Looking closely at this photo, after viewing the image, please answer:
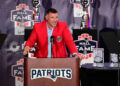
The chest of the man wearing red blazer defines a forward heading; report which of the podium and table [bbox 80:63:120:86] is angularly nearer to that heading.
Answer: the podium

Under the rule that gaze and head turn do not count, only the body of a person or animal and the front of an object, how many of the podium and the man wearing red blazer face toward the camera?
2

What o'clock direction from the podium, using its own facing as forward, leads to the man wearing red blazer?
The man wearing red blazer is roughly at 6 o'clock from the podium.

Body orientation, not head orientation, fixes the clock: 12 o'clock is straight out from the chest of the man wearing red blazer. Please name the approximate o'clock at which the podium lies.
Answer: The podium is roughly at 12 o'clock from the man wearing red blazer.

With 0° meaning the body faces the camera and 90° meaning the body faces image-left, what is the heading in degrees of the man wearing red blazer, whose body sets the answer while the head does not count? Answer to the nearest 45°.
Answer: approximately 0°

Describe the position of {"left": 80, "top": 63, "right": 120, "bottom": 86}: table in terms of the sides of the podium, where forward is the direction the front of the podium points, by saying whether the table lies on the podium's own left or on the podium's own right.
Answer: on the podium's own left
